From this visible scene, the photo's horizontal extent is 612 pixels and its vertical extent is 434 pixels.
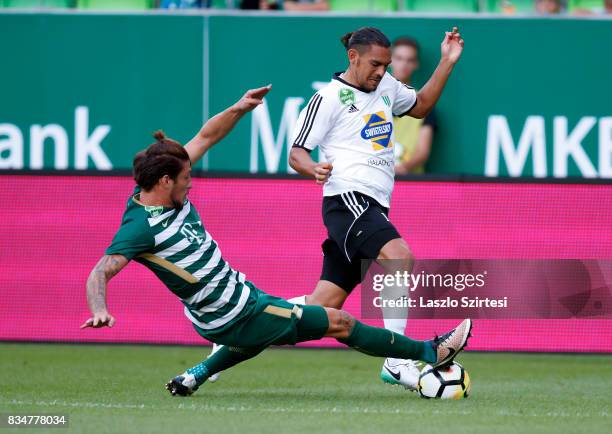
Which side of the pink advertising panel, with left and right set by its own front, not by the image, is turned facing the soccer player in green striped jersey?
front

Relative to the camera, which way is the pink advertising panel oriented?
toward the camera

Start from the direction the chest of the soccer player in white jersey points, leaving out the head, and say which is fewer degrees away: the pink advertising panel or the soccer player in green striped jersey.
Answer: the soccer player in green striped jersey

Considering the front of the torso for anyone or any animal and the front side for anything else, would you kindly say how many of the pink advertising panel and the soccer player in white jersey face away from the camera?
0

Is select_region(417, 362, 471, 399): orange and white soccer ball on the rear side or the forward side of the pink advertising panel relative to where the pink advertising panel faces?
on the forward side

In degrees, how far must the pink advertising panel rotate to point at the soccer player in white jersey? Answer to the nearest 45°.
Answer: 0° — it already faces them

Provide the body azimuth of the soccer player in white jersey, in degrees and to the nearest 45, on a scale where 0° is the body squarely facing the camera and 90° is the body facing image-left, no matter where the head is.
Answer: approximately 315°

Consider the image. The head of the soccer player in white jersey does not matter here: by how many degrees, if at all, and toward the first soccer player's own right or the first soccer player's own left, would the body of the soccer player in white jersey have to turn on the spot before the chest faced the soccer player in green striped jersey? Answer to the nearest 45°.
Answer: approximately 90° to the first soccer player's own right

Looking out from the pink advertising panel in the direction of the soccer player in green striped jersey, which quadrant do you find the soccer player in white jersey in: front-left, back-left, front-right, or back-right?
front-left
